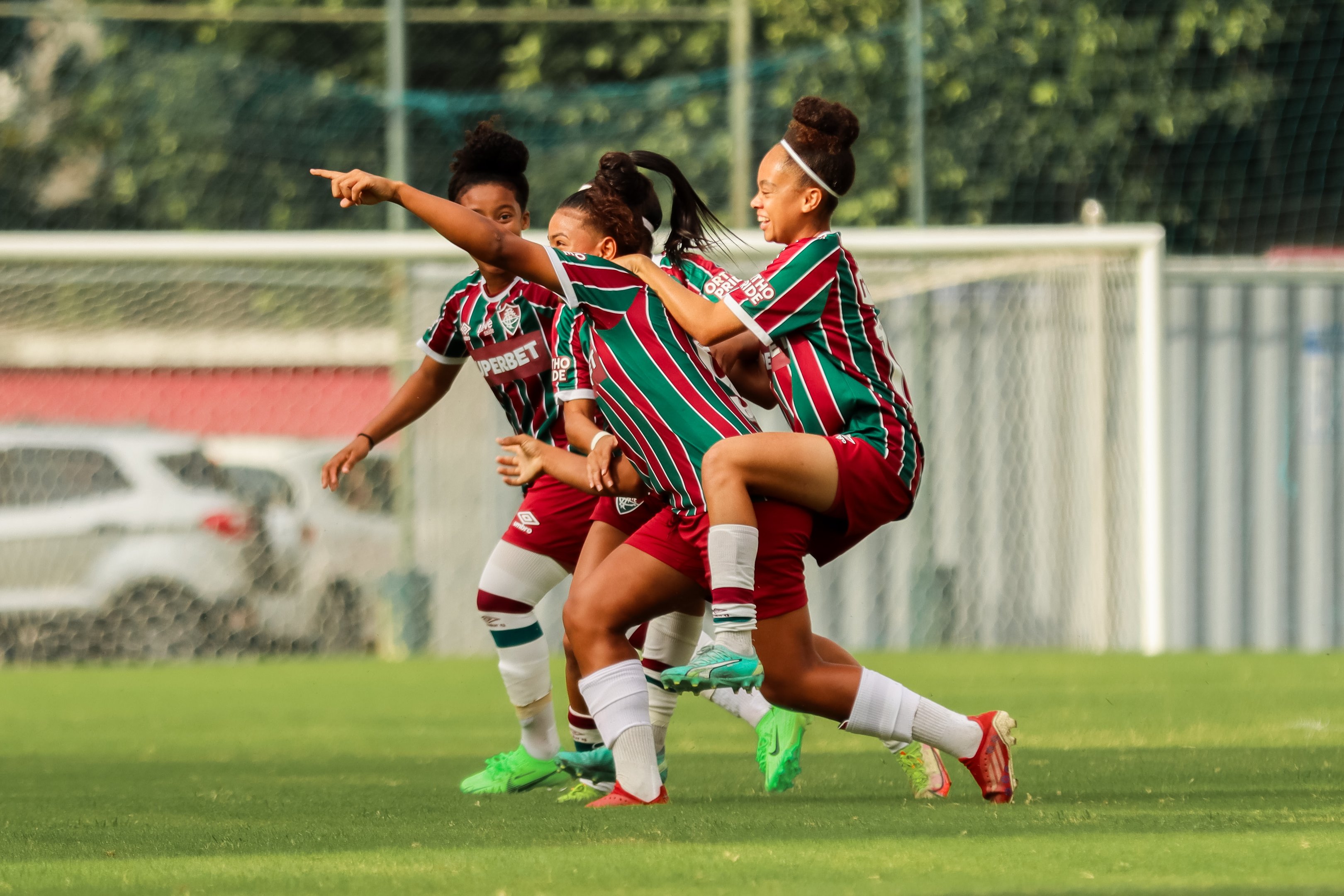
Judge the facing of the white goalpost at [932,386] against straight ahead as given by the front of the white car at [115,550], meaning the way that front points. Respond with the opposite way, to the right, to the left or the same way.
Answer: to the left

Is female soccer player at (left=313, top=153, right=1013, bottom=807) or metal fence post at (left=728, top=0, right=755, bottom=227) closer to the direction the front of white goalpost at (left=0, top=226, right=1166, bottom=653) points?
the female soccer player

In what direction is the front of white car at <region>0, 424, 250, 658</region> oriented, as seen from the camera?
facing to the left of the viewer

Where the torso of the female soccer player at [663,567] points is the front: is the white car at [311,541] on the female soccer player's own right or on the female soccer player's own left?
on the female soccer player's own right

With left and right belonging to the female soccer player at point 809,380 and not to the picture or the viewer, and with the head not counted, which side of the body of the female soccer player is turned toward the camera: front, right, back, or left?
left

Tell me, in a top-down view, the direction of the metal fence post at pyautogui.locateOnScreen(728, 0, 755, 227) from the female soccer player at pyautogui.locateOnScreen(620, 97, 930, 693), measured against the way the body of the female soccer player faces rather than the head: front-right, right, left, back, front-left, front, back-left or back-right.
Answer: right

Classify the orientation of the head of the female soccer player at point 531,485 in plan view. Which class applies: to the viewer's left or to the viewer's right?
to the viewer's left

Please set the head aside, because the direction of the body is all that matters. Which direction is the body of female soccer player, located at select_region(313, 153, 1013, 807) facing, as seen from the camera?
to the viewer's left

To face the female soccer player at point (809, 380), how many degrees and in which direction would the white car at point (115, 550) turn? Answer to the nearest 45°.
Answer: approximately 90° to its left

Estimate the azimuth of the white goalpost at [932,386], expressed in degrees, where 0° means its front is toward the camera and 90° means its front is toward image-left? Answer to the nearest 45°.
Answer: approximately 0°

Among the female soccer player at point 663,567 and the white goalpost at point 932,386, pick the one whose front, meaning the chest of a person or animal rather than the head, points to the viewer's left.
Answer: the female soccer player
